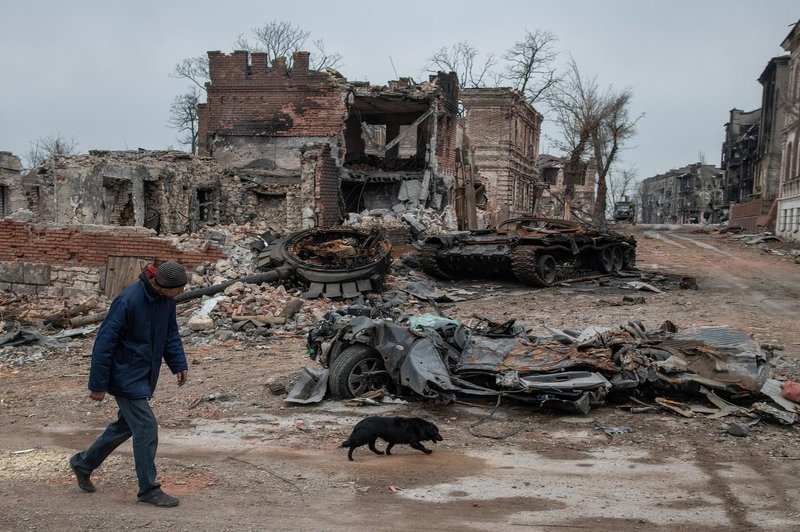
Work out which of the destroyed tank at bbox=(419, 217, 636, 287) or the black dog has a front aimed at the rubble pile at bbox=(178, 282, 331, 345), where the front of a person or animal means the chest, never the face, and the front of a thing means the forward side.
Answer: the destroyed tank

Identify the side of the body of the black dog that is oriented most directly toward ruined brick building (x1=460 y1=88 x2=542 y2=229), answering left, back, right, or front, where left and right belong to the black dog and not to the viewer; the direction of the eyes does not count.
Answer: left

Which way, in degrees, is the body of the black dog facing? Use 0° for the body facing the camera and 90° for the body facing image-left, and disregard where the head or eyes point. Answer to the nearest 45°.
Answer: approximately 270°

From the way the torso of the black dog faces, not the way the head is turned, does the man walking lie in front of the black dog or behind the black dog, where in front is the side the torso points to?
behind

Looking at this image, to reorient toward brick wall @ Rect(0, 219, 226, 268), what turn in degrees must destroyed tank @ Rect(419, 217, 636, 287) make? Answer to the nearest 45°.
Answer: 0° — it already faces it

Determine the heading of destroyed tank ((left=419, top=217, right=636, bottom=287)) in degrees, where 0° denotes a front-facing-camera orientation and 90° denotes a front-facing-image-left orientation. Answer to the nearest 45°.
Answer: approximately 45°
